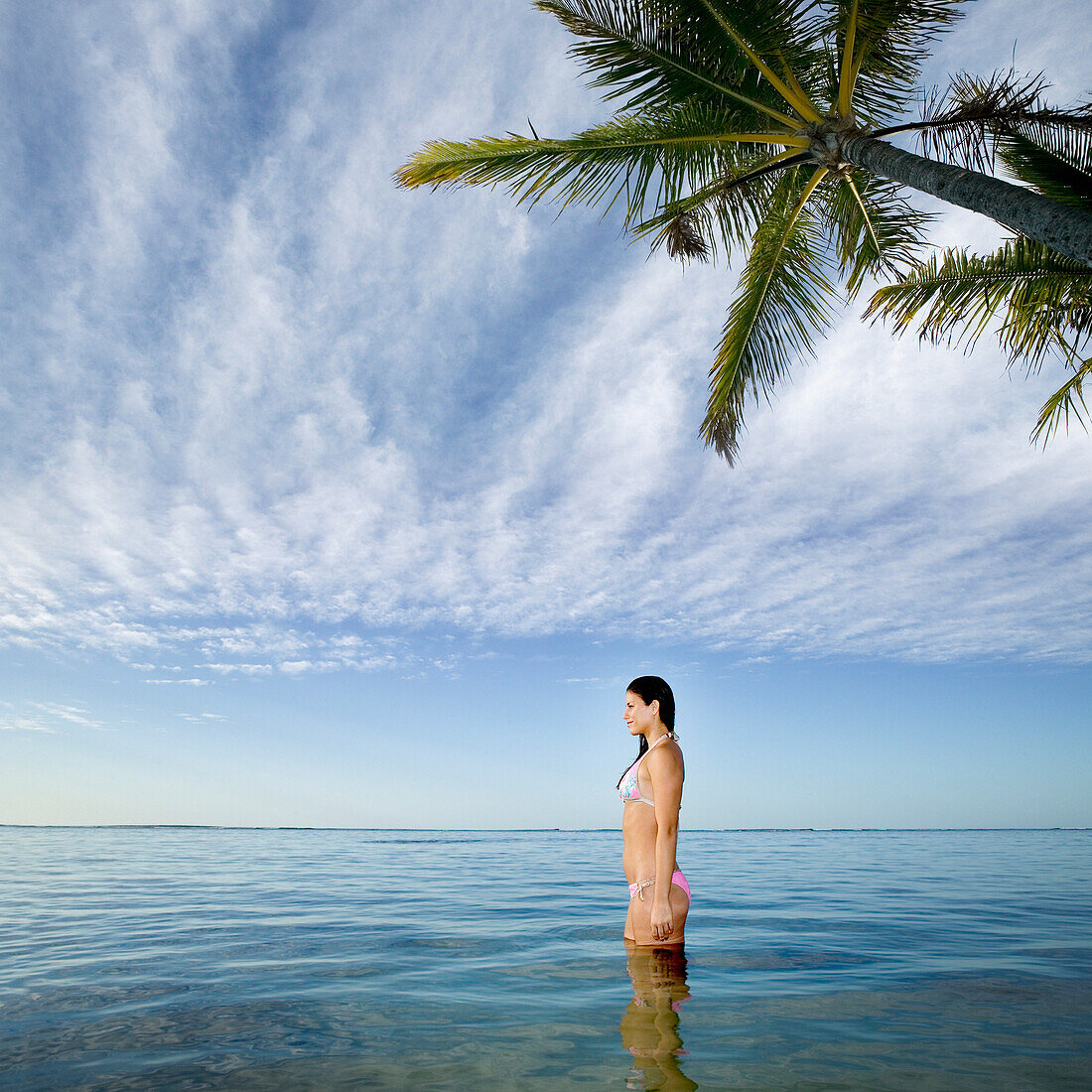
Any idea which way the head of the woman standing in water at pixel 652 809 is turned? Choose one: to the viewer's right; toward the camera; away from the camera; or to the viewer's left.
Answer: to the viewer's left

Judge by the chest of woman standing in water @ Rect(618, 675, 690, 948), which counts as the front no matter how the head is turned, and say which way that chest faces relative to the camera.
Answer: to the viewer's left
